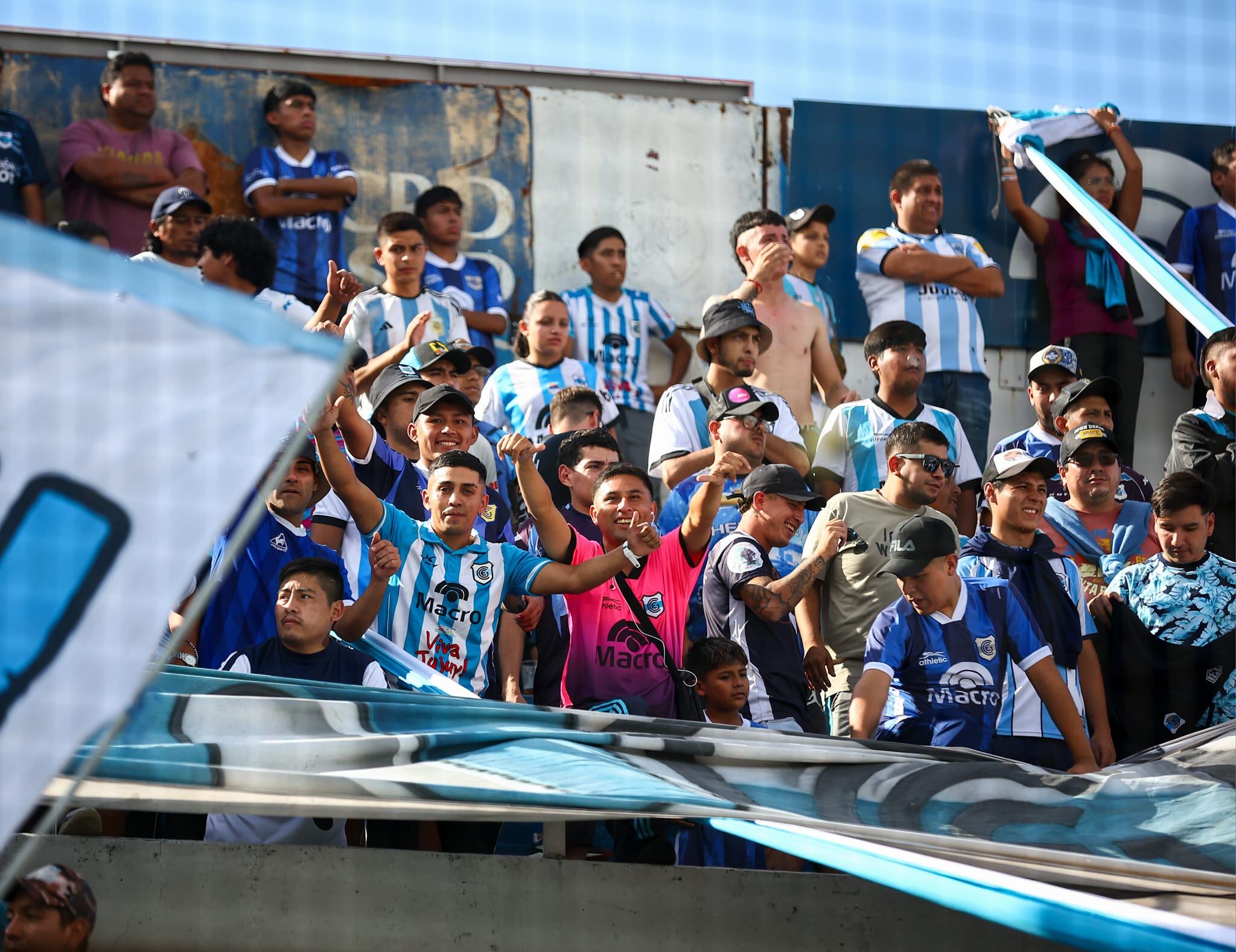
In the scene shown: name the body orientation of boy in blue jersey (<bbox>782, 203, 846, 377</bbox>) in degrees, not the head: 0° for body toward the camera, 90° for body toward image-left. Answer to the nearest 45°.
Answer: approximately 315°

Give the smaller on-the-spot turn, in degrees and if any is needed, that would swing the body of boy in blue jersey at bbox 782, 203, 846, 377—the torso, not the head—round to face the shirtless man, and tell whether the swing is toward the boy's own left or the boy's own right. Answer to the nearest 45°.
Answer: approximately 45° to the boy's own right

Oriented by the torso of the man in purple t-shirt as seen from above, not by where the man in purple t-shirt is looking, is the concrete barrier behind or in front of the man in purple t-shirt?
in front

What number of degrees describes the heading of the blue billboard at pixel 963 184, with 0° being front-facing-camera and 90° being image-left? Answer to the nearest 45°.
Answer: approximately 0°

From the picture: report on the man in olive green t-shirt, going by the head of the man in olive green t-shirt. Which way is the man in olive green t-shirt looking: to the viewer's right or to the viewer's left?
to the viewer's right

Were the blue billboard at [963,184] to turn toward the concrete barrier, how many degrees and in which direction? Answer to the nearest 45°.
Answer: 0° — it already faces it
